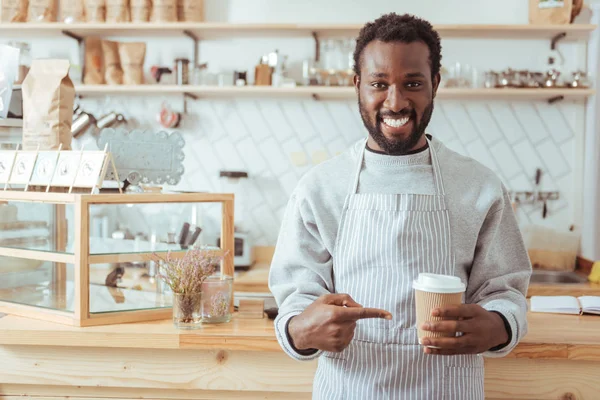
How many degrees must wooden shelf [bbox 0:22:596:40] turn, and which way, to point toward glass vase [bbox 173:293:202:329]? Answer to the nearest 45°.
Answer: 0° — it already faces it

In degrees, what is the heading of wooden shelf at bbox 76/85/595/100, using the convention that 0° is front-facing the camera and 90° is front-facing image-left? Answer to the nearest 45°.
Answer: approximately 0°

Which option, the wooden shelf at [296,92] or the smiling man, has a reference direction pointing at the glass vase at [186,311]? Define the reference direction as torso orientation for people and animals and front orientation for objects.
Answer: the wooden shelf

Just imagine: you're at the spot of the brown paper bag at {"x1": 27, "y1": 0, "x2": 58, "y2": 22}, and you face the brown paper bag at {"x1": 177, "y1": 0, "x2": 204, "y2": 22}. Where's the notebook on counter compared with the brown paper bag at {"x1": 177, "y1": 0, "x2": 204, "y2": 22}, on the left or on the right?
right

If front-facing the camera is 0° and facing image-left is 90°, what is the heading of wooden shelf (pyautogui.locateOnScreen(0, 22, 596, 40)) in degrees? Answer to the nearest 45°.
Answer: approximately 0°

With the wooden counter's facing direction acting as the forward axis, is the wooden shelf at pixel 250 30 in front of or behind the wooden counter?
behind
